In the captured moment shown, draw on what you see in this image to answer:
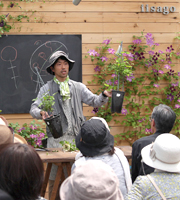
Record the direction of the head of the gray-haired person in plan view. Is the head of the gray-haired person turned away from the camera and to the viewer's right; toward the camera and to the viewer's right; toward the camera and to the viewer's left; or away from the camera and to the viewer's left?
away from the camera and to the viewer's left

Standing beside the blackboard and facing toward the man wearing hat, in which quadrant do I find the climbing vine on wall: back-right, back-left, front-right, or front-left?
front-left

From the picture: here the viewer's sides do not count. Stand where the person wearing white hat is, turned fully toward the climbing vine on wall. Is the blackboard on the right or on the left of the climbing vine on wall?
left

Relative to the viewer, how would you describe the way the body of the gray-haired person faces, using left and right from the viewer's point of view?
facing away from the viewer and to the left of the viewer

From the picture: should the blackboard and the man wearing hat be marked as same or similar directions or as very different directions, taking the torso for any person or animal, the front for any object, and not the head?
same or similar directions

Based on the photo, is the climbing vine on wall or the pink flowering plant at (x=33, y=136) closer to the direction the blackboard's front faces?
the pink flowering plant

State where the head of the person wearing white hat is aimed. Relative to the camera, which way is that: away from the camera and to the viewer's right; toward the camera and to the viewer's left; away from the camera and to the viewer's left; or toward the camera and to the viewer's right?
away from the camera and to the viewer's left

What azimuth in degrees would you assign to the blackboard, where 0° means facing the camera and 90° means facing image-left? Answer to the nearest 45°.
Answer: approximately 0°

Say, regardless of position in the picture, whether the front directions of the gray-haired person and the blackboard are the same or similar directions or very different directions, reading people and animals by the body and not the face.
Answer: very different directions

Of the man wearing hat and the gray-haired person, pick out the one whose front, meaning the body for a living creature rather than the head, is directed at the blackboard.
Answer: the gray-haired person

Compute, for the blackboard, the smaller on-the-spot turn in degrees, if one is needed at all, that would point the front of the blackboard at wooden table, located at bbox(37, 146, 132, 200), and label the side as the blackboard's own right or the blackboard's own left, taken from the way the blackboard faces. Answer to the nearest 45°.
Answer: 0° — it already faces it

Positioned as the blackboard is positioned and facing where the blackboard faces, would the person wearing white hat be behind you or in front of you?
in front

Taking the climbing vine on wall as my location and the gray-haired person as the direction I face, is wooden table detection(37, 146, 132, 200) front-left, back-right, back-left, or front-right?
front-right

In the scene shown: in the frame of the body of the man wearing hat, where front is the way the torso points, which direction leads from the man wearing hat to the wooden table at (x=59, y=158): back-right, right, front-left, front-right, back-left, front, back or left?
front

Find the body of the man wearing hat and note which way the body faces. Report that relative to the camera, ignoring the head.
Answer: toward the camera

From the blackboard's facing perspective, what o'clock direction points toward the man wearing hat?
The man wearing hat is roughly at 11 o'clock from the blackboard.

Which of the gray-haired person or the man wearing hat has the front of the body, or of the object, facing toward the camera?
the man wearing hat

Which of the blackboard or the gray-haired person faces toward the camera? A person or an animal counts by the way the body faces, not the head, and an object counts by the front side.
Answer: the blackboard
